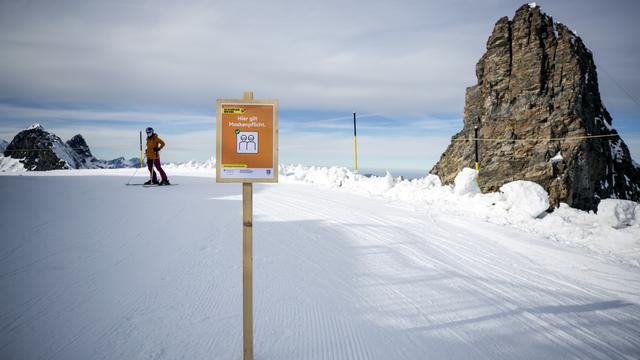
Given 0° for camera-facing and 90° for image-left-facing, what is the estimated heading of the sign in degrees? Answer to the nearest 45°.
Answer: approximately 0°

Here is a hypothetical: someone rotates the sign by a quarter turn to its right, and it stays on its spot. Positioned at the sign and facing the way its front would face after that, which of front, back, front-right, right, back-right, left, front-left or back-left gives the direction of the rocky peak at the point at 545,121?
back-right

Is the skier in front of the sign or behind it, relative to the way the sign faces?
behind
